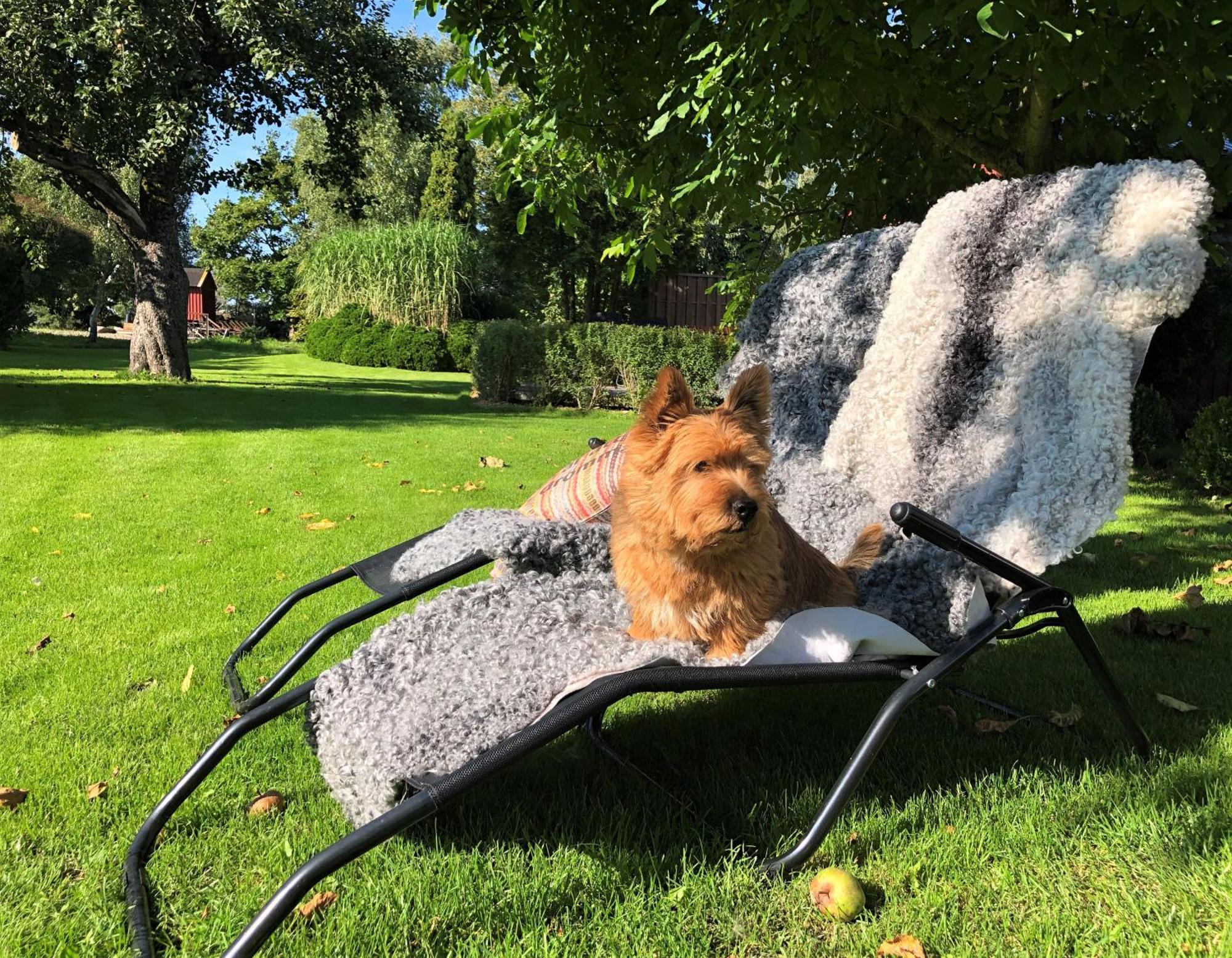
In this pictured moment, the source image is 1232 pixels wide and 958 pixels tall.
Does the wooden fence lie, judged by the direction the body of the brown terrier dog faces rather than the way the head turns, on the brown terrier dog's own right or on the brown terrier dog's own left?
on the brown terrier dog's own right

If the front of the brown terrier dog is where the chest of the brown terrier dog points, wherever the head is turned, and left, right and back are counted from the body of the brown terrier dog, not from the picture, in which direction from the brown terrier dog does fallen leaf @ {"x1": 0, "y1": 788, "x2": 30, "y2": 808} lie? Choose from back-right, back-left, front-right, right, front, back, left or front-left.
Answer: front-right

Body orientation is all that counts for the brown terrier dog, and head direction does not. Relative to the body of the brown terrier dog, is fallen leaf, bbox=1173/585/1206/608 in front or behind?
behind

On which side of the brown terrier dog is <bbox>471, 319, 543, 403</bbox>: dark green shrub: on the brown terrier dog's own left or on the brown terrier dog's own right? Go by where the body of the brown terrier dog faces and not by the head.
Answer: on the brown terrier dog's own right

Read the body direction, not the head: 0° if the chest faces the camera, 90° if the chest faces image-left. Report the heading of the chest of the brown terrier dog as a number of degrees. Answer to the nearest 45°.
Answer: approximately 45°

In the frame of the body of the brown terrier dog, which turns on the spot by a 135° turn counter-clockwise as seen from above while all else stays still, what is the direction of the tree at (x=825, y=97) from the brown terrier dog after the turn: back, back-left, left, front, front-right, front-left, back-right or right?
left

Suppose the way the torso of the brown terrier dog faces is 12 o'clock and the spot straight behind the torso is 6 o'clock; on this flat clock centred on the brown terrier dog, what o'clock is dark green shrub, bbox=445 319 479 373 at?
The dark green shrub is roughly at 4 o'clock from the brown terrier dog.

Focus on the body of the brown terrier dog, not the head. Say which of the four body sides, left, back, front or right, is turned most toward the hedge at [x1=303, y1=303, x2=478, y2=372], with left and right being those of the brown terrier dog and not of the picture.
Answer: right

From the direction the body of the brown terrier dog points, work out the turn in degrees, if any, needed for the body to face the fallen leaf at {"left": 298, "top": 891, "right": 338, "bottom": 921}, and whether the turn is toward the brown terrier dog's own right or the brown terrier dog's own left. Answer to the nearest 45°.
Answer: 0° — it already faces it

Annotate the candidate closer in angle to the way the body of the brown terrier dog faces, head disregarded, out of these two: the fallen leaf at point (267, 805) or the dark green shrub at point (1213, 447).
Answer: the fallen leaf

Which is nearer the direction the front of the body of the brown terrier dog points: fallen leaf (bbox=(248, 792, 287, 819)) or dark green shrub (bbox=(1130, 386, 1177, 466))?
the fallen leaf

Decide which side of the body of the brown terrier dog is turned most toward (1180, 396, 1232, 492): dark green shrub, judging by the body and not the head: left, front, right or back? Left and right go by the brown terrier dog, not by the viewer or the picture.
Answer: back
